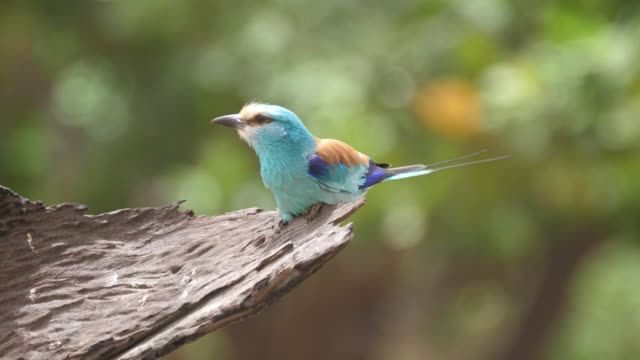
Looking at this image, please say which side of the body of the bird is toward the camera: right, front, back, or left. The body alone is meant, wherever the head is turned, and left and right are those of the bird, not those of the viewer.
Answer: left
